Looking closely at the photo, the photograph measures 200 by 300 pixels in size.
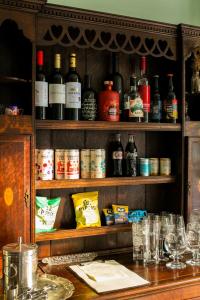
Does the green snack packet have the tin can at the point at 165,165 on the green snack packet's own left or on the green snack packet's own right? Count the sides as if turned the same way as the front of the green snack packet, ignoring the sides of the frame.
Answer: on the green snack packet's own left

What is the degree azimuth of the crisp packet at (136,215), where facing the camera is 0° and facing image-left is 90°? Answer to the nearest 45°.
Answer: approximately 0°

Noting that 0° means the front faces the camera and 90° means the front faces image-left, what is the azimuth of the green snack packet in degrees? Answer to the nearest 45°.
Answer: approximately 0°

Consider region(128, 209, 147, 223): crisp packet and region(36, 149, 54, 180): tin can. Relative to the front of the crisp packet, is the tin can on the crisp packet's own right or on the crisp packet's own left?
on the crisp packet's own right

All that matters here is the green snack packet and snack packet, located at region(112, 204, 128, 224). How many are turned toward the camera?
2
